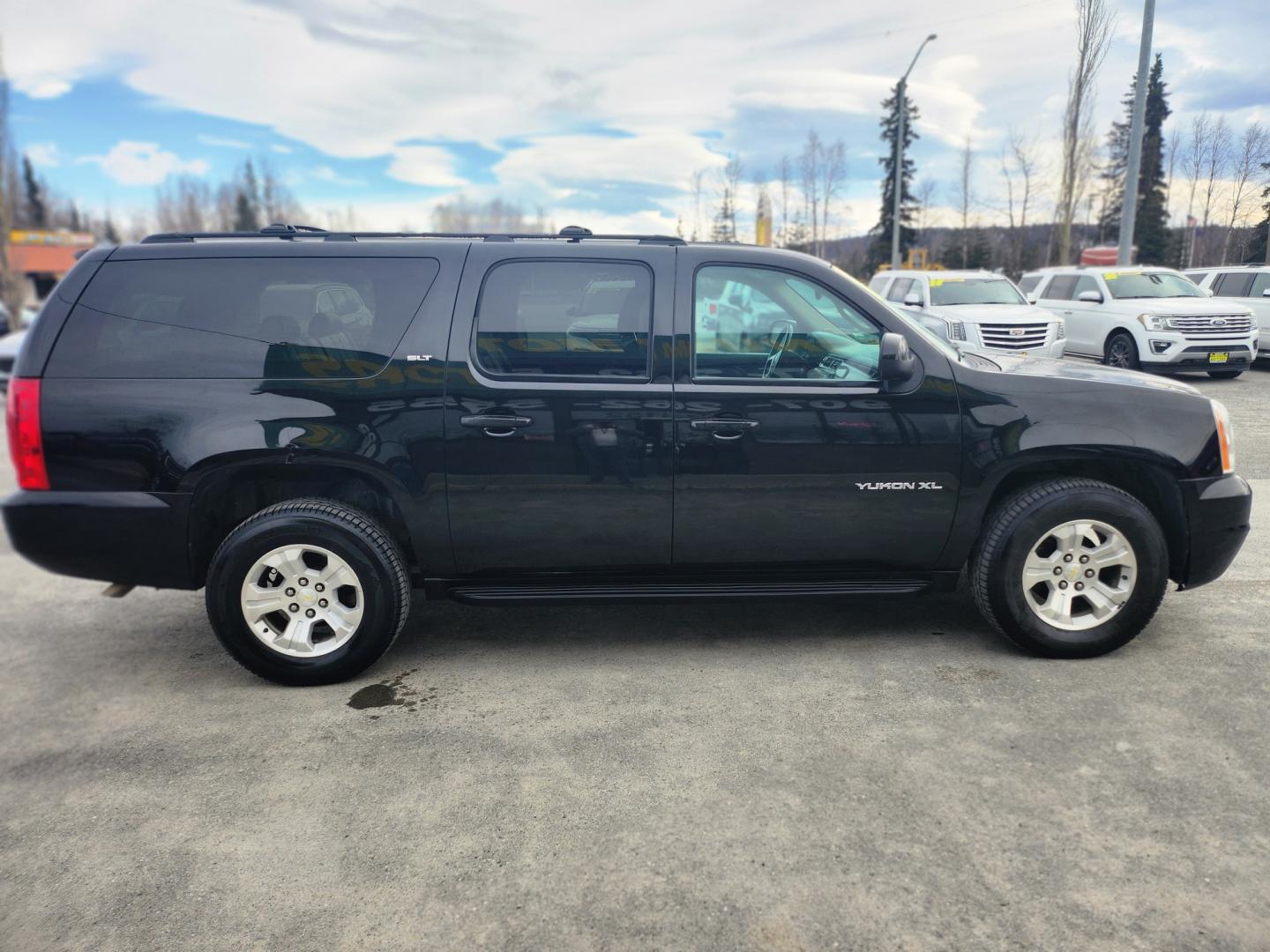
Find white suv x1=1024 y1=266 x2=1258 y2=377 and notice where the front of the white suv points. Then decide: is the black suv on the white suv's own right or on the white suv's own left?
on the white suv's own right

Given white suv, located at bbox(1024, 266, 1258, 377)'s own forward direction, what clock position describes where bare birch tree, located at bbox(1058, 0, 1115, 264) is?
The bare birch tree is roughly at 7 o'clock from the white suv.

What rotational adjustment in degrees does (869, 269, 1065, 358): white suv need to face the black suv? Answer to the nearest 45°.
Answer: approximately 45° to its right

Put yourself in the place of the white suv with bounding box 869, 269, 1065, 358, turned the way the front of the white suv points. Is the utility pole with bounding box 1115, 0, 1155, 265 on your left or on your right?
on your left

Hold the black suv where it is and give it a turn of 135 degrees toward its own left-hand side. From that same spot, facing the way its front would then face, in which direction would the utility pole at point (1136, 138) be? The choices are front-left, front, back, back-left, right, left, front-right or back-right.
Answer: right

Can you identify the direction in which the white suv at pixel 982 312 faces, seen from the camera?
facing the viewer and to the right of the viewer

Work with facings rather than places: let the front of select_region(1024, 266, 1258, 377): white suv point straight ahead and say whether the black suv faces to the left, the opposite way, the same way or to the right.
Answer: to the left

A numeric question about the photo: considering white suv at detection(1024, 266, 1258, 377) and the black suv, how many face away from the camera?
0

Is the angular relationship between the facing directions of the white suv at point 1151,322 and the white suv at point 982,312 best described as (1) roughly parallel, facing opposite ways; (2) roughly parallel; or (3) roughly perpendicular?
roughly parallel

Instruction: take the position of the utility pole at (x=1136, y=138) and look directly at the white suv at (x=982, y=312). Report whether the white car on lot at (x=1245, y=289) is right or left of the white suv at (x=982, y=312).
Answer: left

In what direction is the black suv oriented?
to the viewer's right

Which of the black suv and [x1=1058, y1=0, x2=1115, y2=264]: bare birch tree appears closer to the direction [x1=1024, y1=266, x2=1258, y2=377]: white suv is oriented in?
the black suv

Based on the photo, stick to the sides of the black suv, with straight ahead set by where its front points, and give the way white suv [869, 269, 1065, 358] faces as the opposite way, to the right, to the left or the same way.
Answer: to the right

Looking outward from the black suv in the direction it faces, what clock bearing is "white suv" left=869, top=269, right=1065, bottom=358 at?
The white suv is roughly at 10 o'clock from the black suv.

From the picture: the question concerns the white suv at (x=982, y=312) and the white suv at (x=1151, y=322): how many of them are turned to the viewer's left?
0

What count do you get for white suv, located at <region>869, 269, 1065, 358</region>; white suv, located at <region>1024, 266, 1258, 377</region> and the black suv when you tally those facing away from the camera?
0
